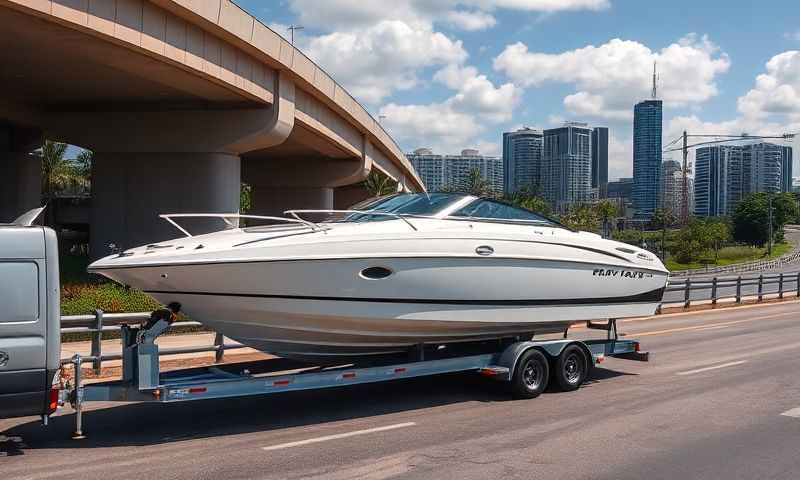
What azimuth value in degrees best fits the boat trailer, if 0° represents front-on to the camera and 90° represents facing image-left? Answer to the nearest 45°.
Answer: approximately 45°

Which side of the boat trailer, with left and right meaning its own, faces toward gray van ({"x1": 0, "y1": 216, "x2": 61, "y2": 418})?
front

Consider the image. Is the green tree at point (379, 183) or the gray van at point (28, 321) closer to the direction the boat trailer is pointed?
the gray van

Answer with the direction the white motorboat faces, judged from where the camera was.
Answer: facing the viewer and to the left of the viewer

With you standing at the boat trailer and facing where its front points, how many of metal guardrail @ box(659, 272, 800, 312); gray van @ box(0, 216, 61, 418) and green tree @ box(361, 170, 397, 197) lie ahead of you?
1

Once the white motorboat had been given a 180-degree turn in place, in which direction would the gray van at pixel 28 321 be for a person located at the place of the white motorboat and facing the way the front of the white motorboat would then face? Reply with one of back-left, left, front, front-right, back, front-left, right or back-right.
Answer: back

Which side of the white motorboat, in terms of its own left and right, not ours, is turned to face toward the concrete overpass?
right

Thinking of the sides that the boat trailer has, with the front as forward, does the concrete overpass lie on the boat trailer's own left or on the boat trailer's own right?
on the boat trailer's own right

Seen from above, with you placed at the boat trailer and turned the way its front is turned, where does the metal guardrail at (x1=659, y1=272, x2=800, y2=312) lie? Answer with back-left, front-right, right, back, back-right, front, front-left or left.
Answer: back

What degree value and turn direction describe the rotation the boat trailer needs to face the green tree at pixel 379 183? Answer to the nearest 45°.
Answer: approximately 135° to its right
